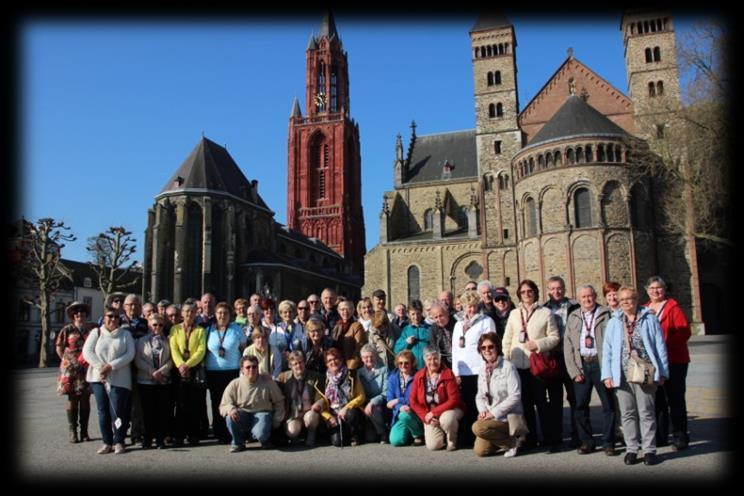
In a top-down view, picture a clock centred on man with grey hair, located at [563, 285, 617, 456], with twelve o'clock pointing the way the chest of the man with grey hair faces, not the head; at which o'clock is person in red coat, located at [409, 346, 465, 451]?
The person in red coat is roughly at 3 o'clock from the man with grey hair.

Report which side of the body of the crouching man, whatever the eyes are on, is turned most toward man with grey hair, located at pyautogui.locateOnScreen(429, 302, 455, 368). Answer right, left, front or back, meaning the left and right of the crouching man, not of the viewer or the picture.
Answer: left

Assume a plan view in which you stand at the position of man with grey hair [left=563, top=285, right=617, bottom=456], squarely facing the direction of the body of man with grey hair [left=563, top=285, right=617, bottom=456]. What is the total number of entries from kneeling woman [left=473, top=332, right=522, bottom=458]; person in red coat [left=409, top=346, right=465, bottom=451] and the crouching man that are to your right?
3

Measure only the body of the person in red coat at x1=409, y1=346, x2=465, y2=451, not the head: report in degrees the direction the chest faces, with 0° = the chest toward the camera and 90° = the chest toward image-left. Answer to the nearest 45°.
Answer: approximately 0°

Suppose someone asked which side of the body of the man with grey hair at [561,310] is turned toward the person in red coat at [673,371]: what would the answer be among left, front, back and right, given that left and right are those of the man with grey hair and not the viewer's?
left

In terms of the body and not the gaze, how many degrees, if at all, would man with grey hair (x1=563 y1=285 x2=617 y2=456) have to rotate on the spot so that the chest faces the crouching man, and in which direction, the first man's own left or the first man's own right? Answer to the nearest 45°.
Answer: approximately 90° to the first man's own right

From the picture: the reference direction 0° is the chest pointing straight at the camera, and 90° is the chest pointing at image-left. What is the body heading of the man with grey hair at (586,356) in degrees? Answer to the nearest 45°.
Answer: approximately 0°

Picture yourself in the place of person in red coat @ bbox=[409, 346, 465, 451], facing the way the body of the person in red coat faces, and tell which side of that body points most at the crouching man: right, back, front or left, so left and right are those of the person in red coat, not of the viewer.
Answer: right

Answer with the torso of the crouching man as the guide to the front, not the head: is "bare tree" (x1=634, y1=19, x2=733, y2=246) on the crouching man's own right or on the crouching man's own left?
on the crouching man's own left

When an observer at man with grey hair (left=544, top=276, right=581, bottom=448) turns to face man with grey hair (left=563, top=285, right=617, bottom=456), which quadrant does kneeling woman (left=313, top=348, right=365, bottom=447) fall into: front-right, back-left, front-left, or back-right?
back-right
